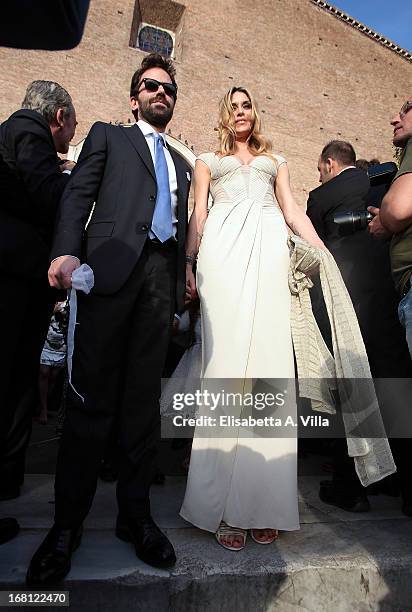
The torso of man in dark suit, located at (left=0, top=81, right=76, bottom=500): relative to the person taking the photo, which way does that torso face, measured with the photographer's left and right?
facing away from the viewer and to the right of the viewer

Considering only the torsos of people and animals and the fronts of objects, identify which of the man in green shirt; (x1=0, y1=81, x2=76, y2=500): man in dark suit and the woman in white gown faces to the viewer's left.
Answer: the man in green shirt

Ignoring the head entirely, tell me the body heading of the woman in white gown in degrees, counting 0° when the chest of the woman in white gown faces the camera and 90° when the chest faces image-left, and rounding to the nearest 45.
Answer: approximately 0°

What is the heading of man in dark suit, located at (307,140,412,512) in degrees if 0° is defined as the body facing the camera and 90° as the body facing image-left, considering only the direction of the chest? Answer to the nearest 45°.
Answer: approximately 135°

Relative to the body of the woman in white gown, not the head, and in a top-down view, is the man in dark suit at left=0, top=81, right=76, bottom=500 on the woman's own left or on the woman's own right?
on the woman's own right

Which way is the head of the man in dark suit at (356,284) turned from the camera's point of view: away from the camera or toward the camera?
away from the camera

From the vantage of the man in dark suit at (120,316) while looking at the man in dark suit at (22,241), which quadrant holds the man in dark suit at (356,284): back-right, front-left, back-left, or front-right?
back-right

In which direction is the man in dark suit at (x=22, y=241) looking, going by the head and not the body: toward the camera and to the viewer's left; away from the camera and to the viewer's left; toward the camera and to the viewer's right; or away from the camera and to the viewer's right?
away from the camera and to the viewer's right

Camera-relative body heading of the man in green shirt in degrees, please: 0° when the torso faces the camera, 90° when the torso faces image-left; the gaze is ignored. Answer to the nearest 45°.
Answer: approximately 90°

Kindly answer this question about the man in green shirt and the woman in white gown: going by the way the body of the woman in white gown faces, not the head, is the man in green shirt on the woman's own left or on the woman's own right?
on the woman's own left
